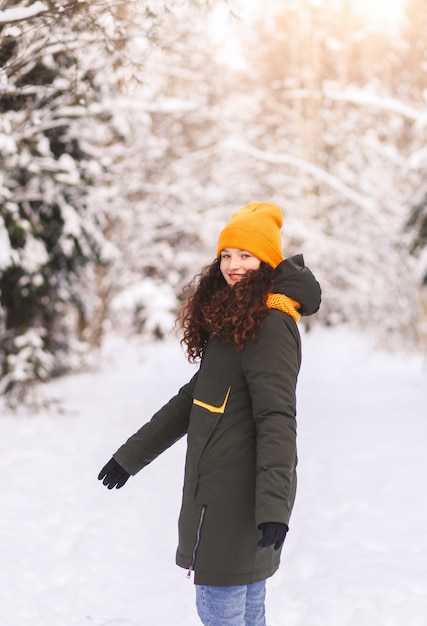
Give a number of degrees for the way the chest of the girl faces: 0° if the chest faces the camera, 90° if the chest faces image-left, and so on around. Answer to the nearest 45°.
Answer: approximately 45°

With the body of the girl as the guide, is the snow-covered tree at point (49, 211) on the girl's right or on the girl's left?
on the girl's right
